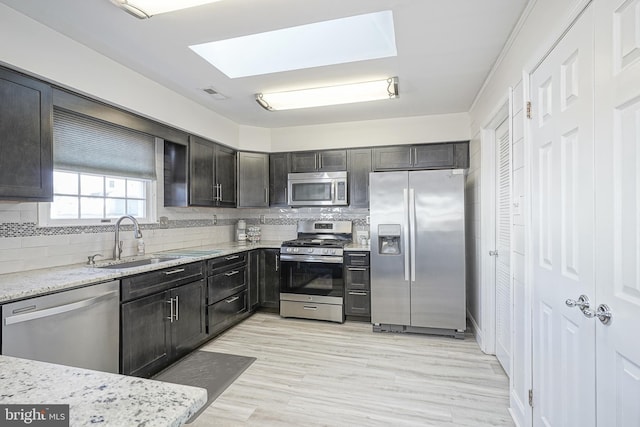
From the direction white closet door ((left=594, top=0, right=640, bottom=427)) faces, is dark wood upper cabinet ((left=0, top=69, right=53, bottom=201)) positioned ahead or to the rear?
ahead

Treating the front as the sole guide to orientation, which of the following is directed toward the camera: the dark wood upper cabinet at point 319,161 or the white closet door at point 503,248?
the dark wood upper cabinet

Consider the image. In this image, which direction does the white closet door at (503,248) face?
to the viewer's left

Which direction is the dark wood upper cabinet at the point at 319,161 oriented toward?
toward the camera

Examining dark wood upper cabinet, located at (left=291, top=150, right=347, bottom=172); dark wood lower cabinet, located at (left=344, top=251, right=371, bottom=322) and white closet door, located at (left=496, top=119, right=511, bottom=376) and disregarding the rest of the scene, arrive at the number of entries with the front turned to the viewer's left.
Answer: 1

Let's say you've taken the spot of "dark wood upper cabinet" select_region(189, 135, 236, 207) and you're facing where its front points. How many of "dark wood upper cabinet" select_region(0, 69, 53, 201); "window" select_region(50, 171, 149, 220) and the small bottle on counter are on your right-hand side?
3

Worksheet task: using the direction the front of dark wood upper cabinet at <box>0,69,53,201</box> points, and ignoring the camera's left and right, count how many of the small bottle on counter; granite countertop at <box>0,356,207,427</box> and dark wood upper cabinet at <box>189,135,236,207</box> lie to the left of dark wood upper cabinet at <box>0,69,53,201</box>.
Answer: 2

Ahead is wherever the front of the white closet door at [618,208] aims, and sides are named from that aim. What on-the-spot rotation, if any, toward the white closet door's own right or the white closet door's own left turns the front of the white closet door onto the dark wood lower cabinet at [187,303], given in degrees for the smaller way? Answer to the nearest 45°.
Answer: approximately 45° to the white closet door's own right

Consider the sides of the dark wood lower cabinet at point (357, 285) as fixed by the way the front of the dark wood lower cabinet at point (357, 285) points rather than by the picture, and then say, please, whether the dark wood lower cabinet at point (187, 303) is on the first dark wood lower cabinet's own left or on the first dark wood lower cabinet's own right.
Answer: on the first dark wood lower cabinet's own right

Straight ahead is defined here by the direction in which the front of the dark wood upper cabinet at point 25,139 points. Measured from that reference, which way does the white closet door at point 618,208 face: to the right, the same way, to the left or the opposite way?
the opposite way

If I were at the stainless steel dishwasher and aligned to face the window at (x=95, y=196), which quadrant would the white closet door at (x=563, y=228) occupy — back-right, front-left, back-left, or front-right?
back-right

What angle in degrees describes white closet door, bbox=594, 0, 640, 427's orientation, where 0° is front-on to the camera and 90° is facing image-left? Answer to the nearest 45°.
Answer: approximately 45°

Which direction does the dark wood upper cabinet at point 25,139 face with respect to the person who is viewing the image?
facing the viewer and to the right of the viewer

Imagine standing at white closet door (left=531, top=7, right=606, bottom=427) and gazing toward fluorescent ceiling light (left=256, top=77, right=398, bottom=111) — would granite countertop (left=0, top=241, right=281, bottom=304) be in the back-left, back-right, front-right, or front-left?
front-left

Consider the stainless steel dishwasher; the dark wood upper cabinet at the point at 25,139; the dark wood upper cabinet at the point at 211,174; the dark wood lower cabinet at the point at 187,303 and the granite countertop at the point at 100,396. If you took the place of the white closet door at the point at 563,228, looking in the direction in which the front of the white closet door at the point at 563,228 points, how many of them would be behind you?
0

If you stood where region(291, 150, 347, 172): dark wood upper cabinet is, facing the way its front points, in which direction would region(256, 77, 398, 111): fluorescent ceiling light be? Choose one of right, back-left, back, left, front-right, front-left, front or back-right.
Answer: front

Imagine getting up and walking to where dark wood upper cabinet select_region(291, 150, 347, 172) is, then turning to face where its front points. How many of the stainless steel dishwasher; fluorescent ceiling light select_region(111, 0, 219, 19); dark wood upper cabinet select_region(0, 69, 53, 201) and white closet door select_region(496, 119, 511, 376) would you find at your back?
0

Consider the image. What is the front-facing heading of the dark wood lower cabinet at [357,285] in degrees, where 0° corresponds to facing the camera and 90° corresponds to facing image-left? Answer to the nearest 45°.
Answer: approximately 0°
